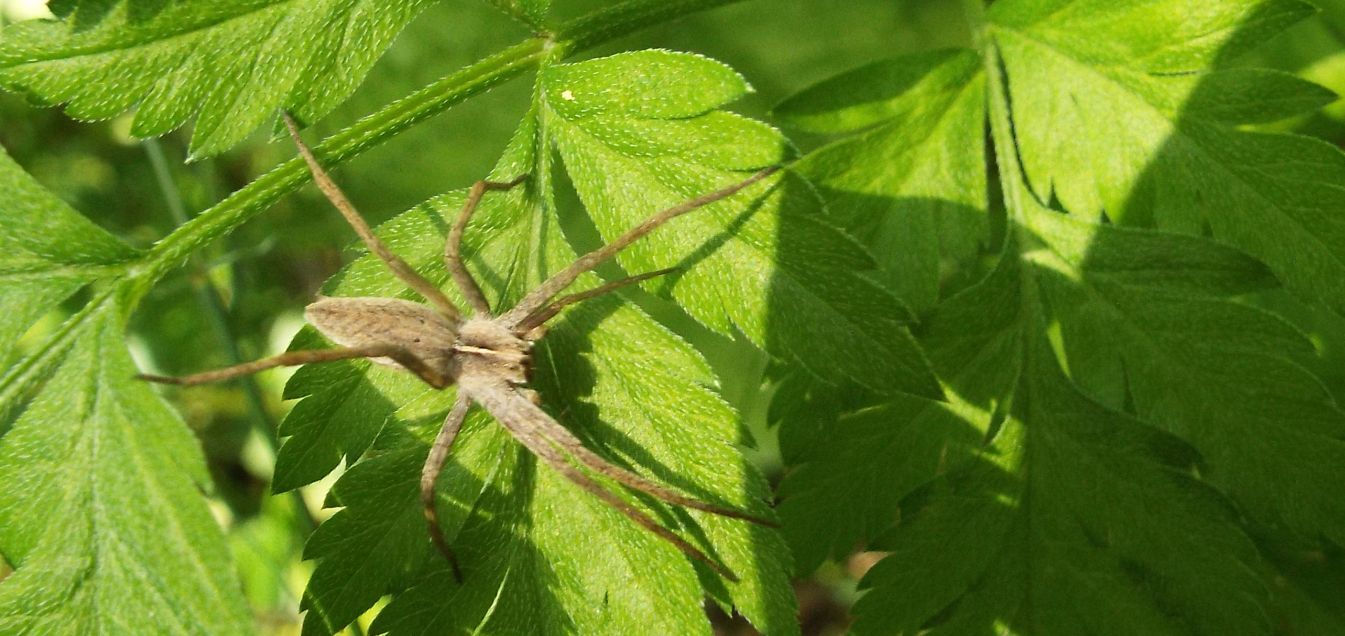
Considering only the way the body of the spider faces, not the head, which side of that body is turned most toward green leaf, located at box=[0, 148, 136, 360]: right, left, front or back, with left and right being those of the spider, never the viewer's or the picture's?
back

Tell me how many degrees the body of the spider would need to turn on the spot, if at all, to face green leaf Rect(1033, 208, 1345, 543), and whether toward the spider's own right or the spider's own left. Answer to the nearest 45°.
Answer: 0° — it already faces it

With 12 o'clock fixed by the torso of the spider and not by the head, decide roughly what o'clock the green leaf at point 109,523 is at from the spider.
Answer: The green leaf is roughly at 6 o'clock from the spider.

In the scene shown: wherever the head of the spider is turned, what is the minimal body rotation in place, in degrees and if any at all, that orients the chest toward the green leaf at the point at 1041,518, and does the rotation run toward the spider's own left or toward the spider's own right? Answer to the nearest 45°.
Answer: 0° — it already faces it

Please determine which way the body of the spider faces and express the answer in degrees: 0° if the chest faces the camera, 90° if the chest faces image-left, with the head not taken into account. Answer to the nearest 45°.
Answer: approximately 270°

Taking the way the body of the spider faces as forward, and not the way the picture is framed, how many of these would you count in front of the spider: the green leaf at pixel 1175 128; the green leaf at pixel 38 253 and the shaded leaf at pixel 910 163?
2

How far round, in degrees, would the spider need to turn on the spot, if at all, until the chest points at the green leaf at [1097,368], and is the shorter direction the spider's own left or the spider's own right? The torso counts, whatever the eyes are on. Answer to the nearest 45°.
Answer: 0° — it already faces it
